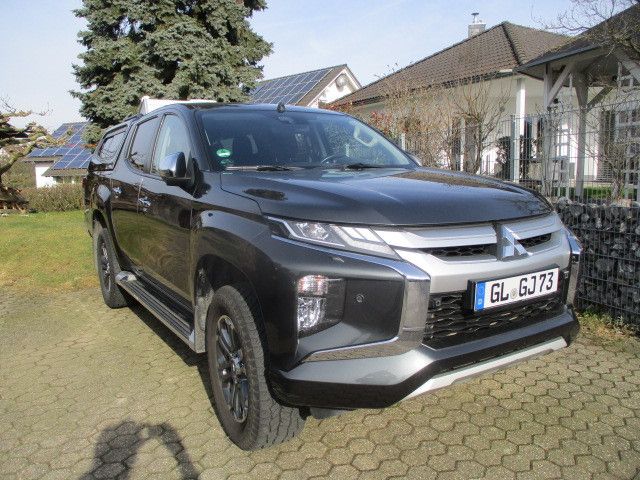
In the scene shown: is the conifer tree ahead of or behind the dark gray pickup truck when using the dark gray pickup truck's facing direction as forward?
behind

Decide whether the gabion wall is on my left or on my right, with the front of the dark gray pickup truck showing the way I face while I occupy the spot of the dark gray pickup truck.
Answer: on my left

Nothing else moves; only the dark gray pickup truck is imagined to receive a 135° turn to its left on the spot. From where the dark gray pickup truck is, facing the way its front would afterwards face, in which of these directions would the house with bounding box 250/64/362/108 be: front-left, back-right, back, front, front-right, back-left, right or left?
front

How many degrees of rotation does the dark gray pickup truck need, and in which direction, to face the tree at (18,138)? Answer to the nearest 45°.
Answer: approximately 180°

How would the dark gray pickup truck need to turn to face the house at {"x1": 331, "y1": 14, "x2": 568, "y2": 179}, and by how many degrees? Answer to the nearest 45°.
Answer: approximately 135° to its left

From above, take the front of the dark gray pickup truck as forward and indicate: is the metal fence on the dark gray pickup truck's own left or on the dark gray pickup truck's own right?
on the dark gray pickup truck's own left

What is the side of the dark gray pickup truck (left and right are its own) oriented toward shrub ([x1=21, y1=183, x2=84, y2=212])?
back
